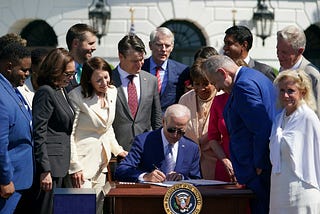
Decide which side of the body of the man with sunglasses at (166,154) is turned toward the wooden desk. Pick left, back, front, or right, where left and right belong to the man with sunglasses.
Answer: front

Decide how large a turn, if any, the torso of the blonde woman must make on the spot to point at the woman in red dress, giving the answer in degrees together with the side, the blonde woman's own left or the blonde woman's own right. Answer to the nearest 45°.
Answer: approximately 90° to the blonde woman's own right

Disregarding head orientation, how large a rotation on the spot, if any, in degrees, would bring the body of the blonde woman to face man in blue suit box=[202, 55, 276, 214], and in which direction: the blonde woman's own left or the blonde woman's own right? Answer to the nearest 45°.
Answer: approximately 90° to the blonde woman's own right

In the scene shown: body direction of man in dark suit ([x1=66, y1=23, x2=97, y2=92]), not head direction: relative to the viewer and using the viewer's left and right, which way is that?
facing the viewer and to the right of the viewer

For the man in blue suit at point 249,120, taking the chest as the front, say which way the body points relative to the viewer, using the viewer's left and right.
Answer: facing to the left of the viewer

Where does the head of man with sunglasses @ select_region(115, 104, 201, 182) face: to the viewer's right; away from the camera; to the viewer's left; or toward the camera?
toward the camera

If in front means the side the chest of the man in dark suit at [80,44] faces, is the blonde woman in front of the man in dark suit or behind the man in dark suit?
in front

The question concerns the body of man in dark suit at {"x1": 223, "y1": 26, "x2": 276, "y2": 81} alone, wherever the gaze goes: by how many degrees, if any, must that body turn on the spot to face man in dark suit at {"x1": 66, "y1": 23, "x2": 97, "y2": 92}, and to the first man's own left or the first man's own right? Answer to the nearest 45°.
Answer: approximately 45° to the first man's own right

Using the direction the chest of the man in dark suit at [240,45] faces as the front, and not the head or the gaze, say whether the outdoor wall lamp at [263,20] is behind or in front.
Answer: behind

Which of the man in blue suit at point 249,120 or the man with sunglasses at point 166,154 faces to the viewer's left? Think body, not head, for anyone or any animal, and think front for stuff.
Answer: the man in blue suit

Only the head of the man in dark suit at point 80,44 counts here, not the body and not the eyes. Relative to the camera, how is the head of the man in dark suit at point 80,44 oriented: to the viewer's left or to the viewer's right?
to the viewer's right

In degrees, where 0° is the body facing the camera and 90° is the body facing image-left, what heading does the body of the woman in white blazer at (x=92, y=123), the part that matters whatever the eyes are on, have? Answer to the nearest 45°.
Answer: approximately 315°

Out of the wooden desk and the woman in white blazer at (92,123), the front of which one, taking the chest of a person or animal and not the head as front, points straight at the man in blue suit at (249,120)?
the woman in white blazer

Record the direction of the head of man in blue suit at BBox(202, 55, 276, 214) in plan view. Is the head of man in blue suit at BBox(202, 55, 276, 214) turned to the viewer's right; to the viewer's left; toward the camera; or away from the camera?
to the viewer's left
